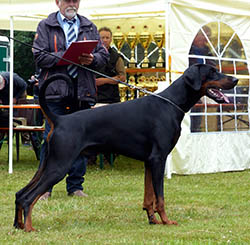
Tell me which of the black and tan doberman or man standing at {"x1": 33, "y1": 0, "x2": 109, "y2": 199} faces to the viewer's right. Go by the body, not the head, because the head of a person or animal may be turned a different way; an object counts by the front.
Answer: the black and tan doberman

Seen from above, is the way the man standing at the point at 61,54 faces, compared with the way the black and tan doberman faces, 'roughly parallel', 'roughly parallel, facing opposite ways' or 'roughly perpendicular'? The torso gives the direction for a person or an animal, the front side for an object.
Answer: roughly perpendicular

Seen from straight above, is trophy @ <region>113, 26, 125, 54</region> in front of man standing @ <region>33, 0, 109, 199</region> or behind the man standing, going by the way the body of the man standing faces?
behind

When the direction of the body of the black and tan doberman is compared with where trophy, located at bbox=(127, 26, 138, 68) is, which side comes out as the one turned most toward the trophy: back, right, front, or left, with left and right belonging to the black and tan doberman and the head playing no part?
left

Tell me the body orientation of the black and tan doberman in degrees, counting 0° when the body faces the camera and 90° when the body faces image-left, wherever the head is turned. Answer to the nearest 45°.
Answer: approximately 270°

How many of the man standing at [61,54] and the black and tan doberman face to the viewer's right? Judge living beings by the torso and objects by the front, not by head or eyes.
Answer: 1

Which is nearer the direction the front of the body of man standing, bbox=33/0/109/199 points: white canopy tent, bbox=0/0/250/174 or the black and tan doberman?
the black and tan doberman

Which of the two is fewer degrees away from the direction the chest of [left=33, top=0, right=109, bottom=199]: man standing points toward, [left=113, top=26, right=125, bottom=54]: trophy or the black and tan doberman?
the black and tan doberman

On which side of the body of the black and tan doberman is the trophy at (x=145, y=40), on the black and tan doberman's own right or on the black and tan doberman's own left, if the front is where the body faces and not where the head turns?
on the black and tan doberman's own left

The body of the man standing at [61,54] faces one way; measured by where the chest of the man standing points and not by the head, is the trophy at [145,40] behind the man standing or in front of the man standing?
behind

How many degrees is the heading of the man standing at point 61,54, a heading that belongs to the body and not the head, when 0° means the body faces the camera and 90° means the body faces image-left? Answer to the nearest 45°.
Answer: approximately 0°

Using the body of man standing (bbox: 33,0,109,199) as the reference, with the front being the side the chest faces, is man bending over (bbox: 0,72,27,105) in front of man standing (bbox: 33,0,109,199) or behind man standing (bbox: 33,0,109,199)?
behind

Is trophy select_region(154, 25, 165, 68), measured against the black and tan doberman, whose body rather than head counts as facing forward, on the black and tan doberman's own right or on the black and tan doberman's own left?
on the black and tan doberman's own left
